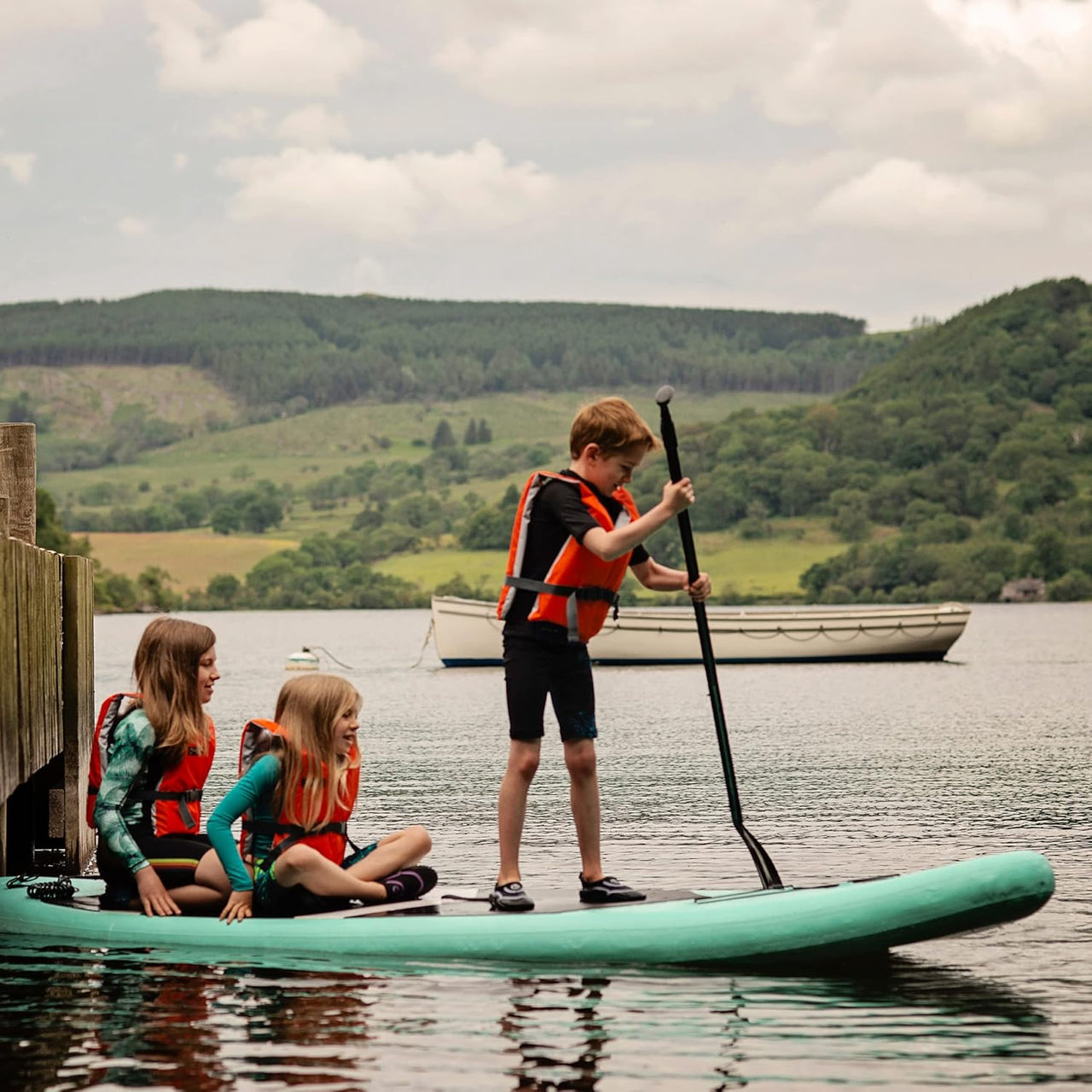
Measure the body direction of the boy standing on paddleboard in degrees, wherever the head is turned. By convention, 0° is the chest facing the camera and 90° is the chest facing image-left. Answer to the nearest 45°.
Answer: approximately 315°

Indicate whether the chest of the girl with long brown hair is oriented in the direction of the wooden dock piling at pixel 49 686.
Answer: no

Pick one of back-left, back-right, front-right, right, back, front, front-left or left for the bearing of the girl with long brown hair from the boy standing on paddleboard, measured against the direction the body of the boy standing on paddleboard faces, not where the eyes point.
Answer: back-right

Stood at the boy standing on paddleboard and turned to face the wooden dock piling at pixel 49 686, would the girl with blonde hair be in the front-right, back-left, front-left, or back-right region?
front-left

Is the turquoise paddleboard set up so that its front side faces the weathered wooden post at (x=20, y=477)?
no

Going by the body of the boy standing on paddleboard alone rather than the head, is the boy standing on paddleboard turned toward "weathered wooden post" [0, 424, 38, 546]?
no

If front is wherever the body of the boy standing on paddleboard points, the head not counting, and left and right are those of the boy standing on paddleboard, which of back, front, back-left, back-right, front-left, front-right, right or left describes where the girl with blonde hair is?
back-right

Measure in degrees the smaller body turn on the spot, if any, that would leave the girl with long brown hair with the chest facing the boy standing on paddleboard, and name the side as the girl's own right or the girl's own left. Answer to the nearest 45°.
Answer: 0° — they already face them

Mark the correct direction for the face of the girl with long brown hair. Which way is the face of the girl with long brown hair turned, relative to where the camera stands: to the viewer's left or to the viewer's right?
to the viewer's right

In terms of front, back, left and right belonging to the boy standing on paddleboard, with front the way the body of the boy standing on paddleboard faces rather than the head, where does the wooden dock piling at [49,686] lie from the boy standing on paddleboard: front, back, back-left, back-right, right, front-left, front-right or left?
back

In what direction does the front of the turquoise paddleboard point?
to the viewer's right

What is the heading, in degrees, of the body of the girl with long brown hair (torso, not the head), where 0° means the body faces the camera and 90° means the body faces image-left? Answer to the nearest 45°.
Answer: approximately 270°

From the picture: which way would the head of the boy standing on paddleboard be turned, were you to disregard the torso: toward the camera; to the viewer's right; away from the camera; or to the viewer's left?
to the viewer's right

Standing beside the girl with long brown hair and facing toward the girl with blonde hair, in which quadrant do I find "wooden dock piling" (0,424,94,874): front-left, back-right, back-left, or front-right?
back-left
